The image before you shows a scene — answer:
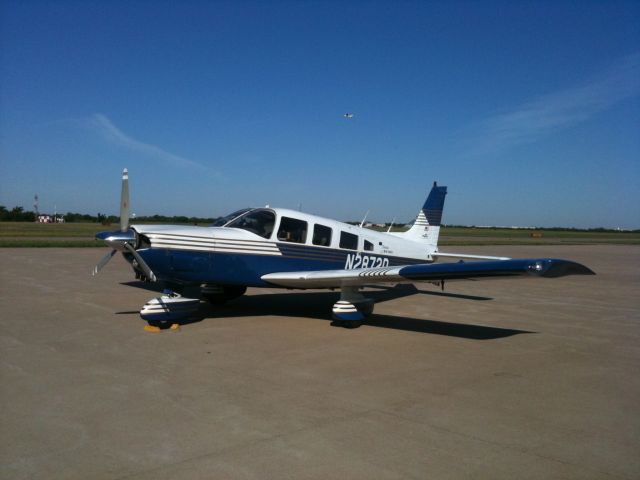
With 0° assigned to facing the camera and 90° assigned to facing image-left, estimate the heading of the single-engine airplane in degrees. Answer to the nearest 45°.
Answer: approximately 45°
